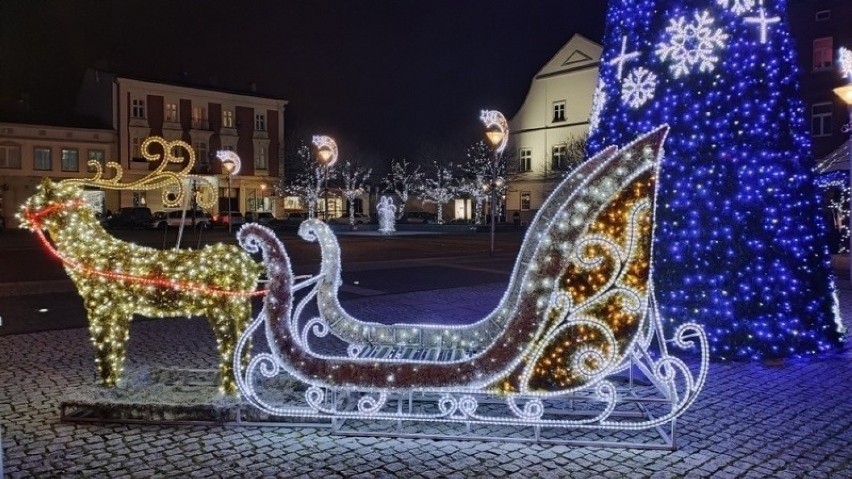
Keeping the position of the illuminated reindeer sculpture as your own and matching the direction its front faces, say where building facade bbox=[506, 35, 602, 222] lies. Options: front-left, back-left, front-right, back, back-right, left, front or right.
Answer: back-right

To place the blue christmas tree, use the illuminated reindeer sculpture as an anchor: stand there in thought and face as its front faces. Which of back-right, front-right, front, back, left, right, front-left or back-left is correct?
back

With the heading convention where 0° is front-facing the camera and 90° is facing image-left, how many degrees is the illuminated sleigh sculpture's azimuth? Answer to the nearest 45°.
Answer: approximately 90°

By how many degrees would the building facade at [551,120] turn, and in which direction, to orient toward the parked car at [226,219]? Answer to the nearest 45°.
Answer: approximately 45° to its right

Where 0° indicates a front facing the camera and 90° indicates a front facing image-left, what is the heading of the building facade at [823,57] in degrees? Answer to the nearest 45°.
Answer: approximately 45°

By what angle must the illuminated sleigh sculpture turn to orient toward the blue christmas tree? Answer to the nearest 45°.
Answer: approximately 135° to its right

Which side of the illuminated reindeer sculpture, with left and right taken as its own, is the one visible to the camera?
left

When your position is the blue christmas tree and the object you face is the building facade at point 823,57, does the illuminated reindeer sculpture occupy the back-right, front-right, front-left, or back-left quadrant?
back-left
